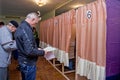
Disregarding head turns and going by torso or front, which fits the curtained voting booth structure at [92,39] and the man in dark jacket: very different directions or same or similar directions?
very different directions

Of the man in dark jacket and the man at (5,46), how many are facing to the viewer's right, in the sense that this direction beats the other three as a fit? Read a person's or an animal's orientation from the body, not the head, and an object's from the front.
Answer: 2

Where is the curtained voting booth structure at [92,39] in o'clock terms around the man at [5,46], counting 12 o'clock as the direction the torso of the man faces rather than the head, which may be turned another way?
The curtained voting booth structure is roughly at 12 o'clock from the man.

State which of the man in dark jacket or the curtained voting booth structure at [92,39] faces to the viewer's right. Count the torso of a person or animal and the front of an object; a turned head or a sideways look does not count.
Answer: the man in dark jacket

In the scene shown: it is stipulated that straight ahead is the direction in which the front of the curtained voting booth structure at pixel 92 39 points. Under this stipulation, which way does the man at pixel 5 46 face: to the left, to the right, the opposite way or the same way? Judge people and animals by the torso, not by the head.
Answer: the opposite way

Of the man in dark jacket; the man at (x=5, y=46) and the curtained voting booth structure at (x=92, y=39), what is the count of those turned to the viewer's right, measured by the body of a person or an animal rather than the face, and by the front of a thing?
2

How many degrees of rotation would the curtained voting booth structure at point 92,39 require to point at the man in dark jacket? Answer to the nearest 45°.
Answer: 0° — it already faces them

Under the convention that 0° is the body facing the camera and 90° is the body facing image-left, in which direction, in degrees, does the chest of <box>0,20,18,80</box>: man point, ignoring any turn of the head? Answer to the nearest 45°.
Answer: approximately 270°

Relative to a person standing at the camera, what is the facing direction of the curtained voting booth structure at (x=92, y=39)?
facing the viewer and to the left of the viewer

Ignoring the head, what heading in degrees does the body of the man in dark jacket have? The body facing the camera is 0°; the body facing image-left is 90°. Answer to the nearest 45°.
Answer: approximately 270°
